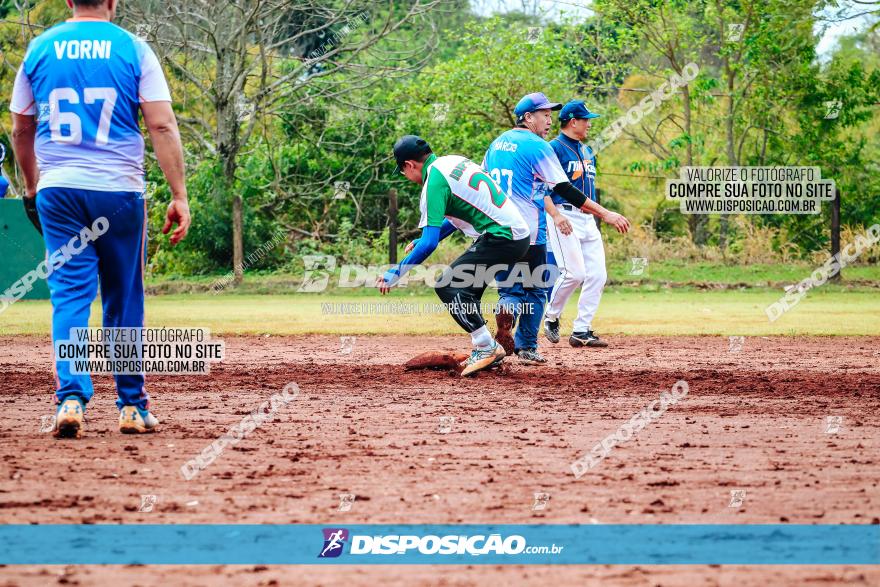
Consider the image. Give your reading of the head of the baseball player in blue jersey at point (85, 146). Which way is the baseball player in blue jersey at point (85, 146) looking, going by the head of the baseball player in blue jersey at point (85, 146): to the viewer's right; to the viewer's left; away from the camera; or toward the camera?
away from the camera

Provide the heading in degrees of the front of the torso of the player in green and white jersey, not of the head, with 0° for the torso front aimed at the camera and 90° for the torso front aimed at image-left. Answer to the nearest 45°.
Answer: approximately 90°

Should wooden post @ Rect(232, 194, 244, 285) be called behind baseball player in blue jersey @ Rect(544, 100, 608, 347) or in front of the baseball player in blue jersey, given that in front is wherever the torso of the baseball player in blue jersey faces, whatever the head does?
behind

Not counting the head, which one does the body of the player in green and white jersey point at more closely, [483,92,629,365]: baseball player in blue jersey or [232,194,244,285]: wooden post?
the wooden post

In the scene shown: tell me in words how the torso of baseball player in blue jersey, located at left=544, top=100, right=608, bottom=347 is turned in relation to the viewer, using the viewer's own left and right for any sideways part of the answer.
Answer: facing the viewer and to the right of the viewer

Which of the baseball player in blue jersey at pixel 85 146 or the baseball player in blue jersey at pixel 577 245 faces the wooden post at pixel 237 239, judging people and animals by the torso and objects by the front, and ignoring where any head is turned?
the baseball player in blue jersey at pixel 85 146

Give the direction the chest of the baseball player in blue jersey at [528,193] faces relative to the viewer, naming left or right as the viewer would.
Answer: facing away from the viewer and to the right of the viewer

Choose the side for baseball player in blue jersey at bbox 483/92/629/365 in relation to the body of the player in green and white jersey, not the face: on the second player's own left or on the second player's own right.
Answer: on the second player's own right

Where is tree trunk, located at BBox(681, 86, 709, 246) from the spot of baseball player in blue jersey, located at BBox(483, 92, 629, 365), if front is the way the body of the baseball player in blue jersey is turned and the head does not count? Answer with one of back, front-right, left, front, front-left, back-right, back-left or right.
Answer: front-left

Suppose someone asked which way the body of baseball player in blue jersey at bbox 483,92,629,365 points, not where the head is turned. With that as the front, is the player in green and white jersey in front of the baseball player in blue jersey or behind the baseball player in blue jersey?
behind

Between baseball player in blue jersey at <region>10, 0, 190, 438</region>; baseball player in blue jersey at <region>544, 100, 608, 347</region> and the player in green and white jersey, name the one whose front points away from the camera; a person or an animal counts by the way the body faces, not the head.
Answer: baseball player in blue jersey at <region>10, 0, 190, 438</region>

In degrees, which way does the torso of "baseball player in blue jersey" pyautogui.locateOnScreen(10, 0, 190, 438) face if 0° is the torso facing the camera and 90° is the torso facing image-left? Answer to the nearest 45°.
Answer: approximately 180°

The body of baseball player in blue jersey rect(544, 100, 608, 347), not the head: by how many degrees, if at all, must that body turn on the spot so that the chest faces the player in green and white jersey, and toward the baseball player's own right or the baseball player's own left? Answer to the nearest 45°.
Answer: approximately 45° to the baseball player's own right

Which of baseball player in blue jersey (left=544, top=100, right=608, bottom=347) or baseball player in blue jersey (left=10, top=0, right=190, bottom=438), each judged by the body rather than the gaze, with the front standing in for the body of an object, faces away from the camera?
baseball player in blue jersey (left=10, top=0, right=190, bottom=438)

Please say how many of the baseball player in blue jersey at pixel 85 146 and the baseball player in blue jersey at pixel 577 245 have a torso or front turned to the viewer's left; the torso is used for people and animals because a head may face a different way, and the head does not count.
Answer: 0

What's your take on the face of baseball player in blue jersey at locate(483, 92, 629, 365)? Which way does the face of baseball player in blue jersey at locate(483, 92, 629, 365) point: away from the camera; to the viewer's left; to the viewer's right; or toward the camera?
to the viewer's right

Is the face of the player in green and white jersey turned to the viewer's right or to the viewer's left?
to the viewer's left
